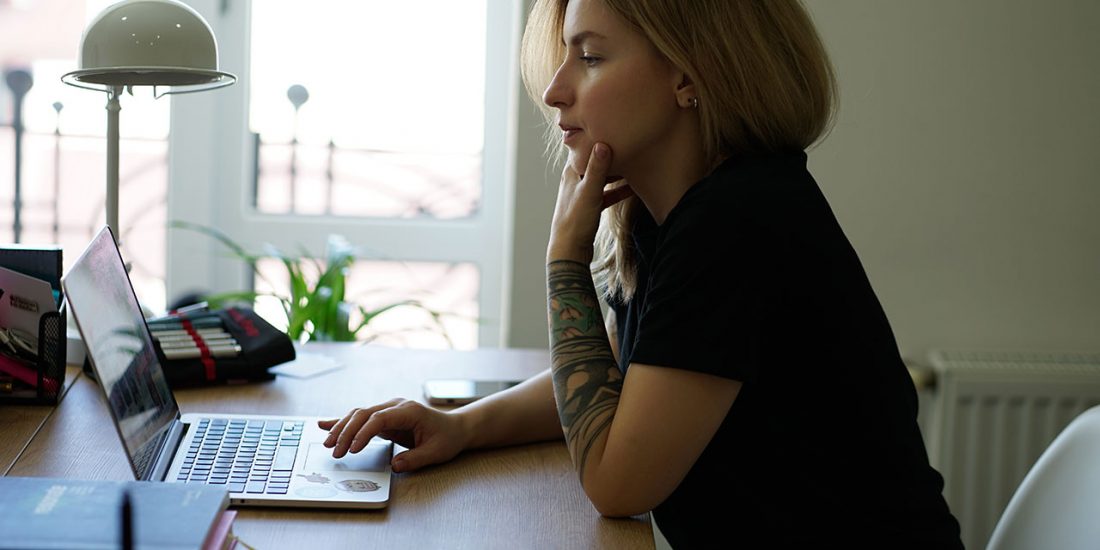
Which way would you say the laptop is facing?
to the viewer's right

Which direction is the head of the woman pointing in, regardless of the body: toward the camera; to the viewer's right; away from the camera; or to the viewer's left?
to the viewer's left

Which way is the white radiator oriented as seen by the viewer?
toward the camera

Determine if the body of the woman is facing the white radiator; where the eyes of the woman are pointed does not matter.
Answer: no

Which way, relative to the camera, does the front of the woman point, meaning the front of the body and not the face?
to the viewer's left

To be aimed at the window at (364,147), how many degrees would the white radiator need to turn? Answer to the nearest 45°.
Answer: approximately 90° to its right

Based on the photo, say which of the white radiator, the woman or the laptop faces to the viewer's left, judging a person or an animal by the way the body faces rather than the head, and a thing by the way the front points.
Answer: the woman

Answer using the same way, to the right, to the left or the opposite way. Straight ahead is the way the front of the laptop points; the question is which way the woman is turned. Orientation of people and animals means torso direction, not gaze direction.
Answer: the opposite way
